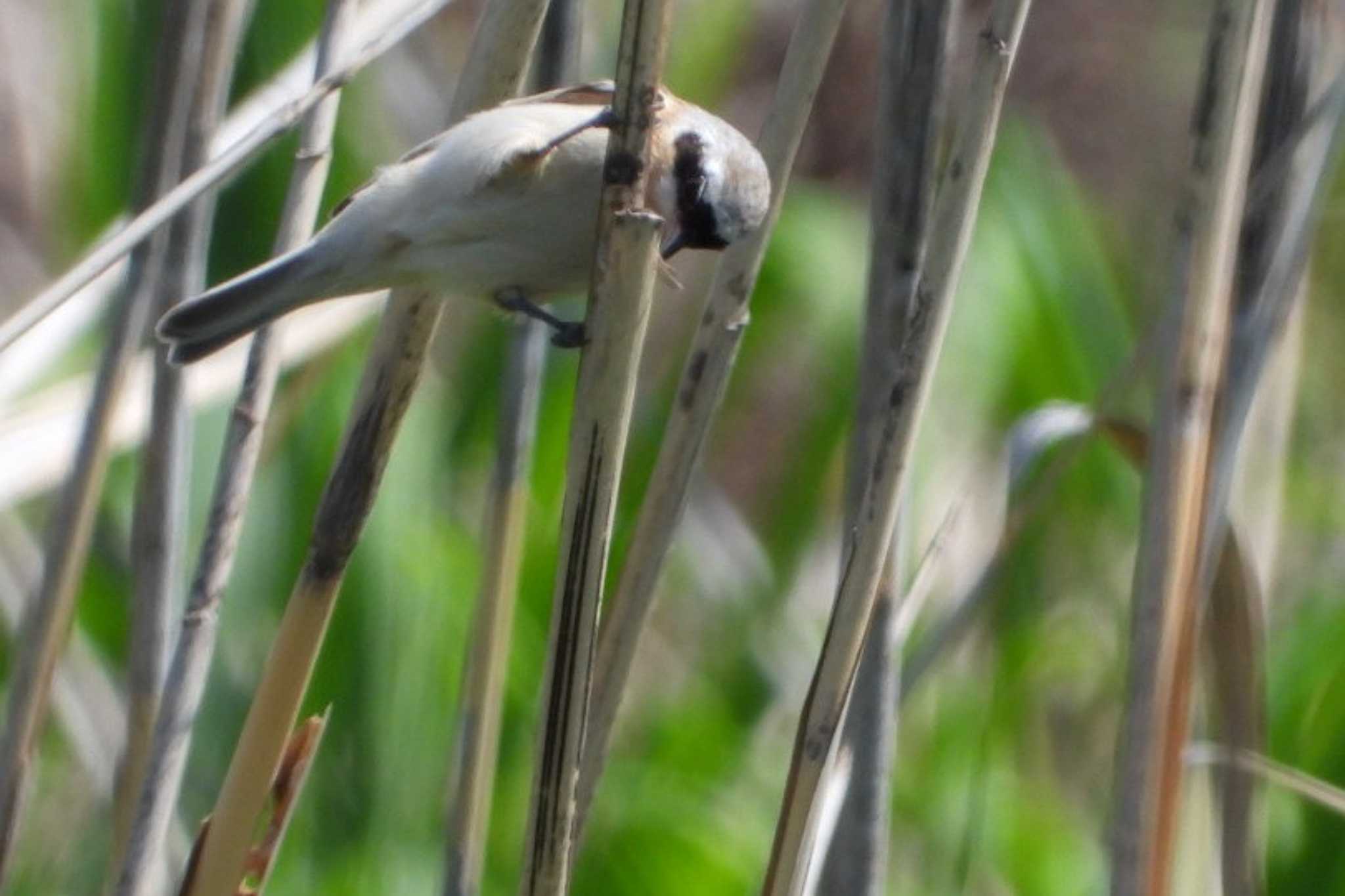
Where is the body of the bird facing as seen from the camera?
to the viewer's right

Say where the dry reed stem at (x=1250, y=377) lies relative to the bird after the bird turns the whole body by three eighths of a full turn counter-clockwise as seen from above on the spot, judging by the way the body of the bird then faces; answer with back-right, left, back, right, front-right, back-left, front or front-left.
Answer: back-right
